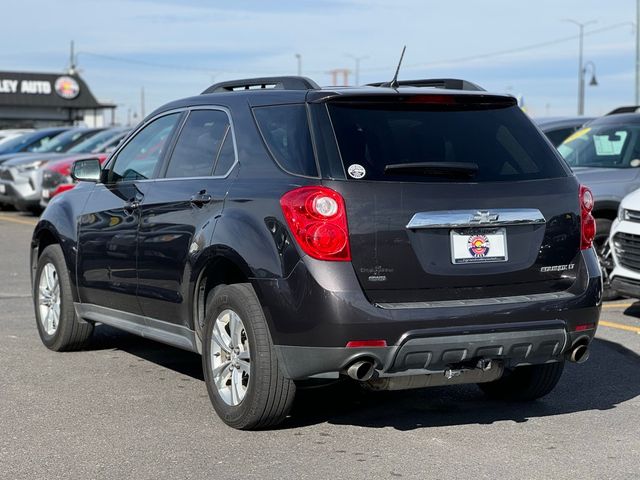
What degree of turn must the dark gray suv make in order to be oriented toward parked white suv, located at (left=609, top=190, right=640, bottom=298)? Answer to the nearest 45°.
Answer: approximately 90° to its right

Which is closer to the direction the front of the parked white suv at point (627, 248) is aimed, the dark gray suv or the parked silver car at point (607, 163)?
the dark gray suv

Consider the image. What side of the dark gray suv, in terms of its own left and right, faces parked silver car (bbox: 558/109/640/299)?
right

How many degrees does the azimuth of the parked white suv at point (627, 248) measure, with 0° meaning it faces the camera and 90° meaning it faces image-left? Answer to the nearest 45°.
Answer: approximately 45°

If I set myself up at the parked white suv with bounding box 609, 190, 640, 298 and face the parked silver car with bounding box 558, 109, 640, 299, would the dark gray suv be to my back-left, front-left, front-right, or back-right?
back-left

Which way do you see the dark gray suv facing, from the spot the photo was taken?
facing away from the viewer and to the left of the viewer

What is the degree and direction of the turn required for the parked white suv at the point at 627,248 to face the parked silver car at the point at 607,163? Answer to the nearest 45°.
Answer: approximately 135° to its right
